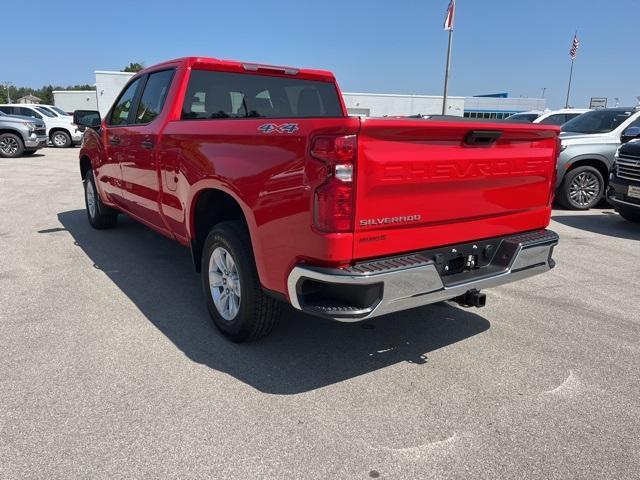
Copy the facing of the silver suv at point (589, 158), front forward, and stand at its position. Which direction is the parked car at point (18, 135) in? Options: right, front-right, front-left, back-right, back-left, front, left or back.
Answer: front-right

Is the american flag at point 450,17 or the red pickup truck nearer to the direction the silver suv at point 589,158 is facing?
the red pickup truck

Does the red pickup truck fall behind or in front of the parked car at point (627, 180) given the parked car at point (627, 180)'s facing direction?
in front

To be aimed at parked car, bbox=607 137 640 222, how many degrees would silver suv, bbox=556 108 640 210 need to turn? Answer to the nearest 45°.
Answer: approximately 45° to its left

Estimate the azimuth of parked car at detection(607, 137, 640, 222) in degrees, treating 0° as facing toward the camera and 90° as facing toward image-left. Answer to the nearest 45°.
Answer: approximately 45°

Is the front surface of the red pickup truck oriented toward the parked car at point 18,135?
yes

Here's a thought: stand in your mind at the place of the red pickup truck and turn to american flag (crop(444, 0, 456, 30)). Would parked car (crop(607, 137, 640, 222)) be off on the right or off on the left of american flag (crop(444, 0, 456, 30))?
right

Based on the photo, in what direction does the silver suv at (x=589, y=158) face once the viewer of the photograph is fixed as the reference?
facing the viewer and to the left of the viewer

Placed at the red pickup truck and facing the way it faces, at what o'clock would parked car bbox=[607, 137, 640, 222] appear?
The parked car is roughly at 3 o'clock from the red pickup truck.

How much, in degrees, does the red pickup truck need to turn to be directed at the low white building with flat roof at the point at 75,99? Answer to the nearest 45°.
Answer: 0° — it already faces it

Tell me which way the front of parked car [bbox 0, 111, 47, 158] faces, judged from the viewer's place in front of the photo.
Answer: facing the viewer and to the right of the viewer

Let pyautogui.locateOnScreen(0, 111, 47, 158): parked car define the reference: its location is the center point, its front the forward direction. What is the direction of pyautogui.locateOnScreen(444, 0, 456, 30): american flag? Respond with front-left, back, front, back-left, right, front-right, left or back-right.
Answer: front-left

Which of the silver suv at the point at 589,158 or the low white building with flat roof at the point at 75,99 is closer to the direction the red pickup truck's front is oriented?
the low white building with flat roof

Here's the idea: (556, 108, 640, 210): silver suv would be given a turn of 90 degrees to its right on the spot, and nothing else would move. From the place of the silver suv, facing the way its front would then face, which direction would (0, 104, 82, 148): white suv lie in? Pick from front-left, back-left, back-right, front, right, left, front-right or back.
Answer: front-left

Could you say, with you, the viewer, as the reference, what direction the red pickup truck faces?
facing away from the viewer and to the left of the viewer

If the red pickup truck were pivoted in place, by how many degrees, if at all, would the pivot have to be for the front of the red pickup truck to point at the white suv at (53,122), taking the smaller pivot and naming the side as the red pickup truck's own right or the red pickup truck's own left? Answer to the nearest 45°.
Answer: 0° — it already faces it

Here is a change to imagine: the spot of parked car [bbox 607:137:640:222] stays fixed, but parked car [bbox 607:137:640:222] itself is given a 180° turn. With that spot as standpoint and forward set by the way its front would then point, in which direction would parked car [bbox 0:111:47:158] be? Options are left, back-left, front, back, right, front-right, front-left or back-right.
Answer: back-left

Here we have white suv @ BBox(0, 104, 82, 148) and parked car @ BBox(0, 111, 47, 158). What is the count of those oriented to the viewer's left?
0
